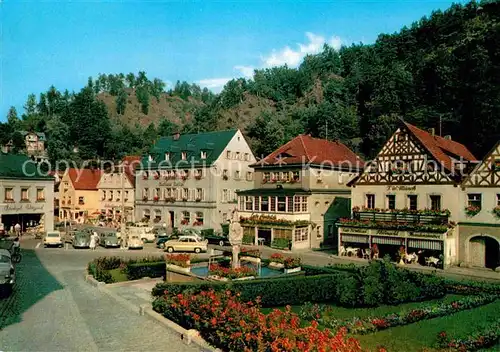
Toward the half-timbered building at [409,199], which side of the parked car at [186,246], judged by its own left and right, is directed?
back

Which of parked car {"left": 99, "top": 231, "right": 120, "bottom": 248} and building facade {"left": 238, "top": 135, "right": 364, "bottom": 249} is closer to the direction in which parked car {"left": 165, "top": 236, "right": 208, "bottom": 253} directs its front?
the parked car

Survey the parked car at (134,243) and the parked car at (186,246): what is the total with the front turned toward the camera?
1

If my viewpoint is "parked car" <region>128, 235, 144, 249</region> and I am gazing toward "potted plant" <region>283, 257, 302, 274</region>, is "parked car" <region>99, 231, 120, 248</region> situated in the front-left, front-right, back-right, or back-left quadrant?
back-right

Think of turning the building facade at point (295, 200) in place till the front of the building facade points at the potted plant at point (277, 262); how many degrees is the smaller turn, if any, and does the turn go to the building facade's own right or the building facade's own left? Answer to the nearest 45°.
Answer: approximately 45° to the building facade's own left

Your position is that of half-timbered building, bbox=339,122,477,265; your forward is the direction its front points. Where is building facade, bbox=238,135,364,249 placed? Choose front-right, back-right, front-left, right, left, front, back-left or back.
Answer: right

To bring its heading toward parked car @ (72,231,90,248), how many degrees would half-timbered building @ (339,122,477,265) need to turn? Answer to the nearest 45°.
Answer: approximately 45° to its right

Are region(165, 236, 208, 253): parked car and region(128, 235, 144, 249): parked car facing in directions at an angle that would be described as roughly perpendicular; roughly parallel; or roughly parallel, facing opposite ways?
roughly perpendicular

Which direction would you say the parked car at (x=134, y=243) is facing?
toward the camera

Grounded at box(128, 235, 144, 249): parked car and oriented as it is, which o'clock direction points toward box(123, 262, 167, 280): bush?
The bush is roughly at 12 o'clock from the parked car.

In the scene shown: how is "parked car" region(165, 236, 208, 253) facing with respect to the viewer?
to the viewer's left

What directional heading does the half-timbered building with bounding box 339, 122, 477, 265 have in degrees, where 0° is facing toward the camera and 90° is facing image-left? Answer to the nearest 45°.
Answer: approximately 45°

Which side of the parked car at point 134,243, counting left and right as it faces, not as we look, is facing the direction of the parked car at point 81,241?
right

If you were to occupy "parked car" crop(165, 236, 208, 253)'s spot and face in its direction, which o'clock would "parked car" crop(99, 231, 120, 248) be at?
"parked car" crop(99, 231, 120, 248) is roughly at 1 o'clock from "parked car" crop(165, 236, 208, 253).
